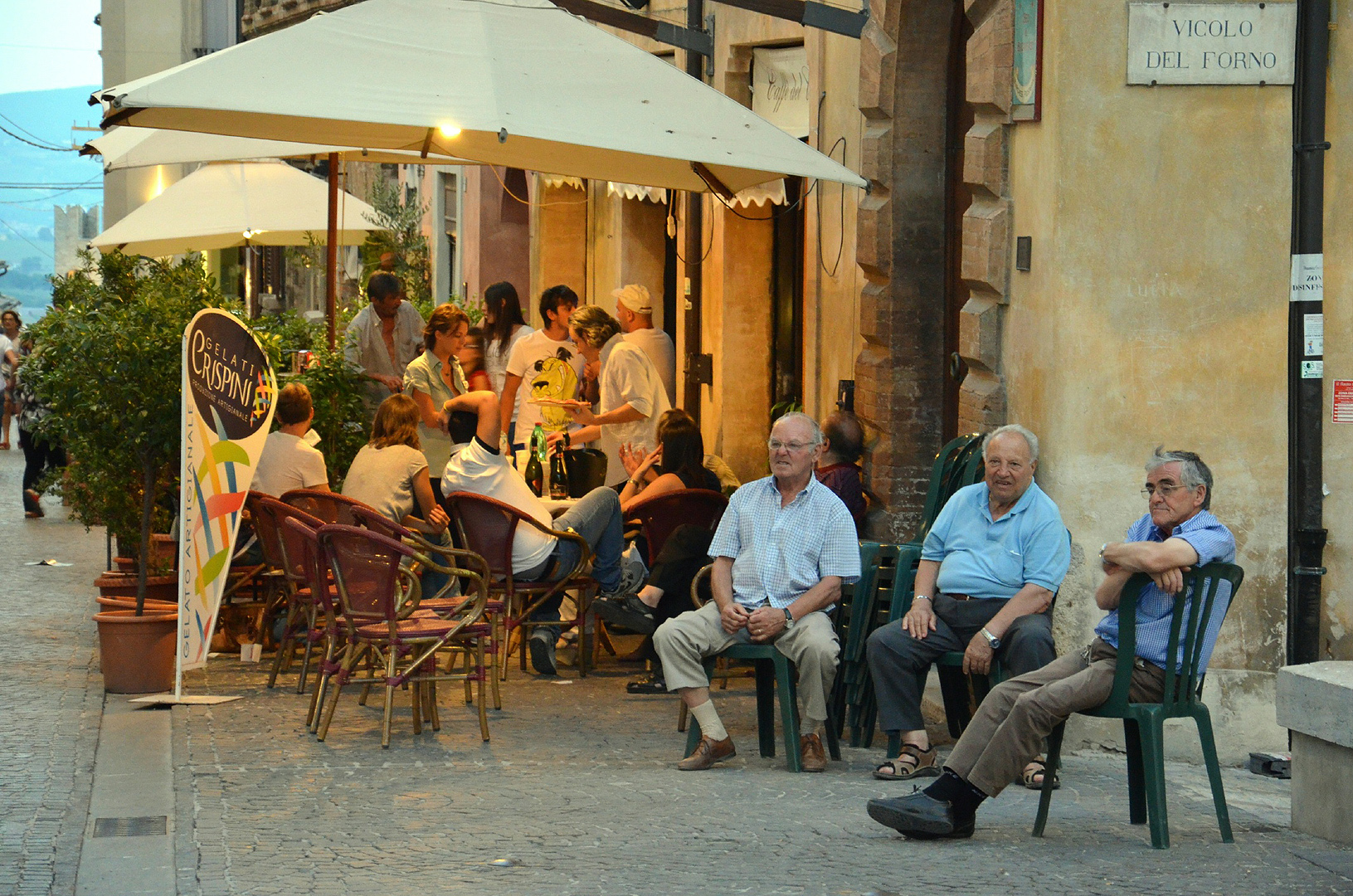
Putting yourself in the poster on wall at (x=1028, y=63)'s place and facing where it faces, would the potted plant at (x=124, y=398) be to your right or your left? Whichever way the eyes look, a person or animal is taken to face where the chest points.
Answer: on your right

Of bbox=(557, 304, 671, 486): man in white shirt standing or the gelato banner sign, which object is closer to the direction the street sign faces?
the gelato banner sign

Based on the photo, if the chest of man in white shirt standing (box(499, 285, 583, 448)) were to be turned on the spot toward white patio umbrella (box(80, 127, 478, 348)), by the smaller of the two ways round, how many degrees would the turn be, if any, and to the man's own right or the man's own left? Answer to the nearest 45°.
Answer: approximately 135° to the man's own right

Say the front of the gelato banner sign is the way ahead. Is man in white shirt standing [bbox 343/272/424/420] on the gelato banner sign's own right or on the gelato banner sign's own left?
on the gelato banner sign's own left

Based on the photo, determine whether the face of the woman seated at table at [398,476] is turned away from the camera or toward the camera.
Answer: away from the camera

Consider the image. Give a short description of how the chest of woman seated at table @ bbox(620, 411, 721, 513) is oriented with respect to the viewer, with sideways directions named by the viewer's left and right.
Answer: facing away from the viewer and to the left of the viewer

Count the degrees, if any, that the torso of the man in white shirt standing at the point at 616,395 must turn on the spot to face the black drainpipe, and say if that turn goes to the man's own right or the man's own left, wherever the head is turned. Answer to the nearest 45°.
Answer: approximately 135° to the man's own left

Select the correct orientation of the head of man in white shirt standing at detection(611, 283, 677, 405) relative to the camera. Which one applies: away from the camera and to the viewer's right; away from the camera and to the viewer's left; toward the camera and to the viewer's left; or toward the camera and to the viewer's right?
away from the camera and to the viewer's left

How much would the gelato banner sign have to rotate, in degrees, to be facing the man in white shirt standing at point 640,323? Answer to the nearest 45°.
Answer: approximately 90° to its left

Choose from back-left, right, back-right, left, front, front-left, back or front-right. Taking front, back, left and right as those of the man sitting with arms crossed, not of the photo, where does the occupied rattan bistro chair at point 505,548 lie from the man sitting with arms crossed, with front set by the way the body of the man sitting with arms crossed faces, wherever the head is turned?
right
